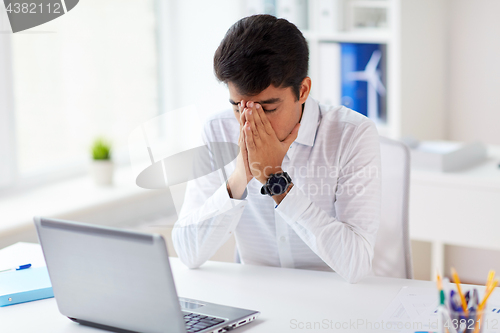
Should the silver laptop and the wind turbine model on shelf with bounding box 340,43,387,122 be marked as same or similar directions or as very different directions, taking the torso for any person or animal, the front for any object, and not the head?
very different directions

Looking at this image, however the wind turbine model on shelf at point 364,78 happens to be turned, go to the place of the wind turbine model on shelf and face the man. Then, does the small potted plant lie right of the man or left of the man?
right

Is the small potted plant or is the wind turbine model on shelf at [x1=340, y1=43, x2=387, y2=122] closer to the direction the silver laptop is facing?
the wind turbine model on shelf

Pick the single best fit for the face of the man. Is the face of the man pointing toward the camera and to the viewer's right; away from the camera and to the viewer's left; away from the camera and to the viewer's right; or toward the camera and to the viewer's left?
toward the camera and to the viewer's left

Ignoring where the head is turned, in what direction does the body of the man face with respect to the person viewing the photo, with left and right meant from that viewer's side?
facing the viewer and to the left of the viewer

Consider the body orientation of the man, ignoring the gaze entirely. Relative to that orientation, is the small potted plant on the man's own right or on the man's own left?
on the man's own right

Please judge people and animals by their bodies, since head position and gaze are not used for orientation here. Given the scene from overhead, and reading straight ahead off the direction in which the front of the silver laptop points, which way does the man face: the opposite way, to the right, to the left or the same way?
the opposite way

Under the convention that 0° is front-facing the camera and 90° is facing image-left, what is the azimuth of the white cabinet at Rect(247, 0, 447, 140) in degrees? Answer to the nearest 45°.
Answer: approximately 45°

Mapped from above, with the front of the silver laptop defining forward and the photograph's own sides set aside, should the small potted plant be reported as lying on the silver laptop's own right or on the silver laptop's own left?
on the silver laptop's own left

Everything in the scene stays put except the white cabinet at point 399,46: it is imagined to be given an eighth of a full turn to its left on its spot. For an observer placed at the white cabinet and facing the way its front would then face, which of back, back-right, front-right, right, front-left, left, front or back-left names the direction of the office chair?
front

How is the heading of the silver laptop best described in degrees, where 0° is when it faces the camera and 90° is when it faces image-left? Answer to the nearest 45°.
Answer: approximately 225°

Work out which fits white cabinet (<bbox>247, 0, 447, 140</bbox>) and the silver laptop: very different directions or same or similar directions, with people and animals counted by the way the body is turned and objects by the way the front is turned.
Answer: very different directions
